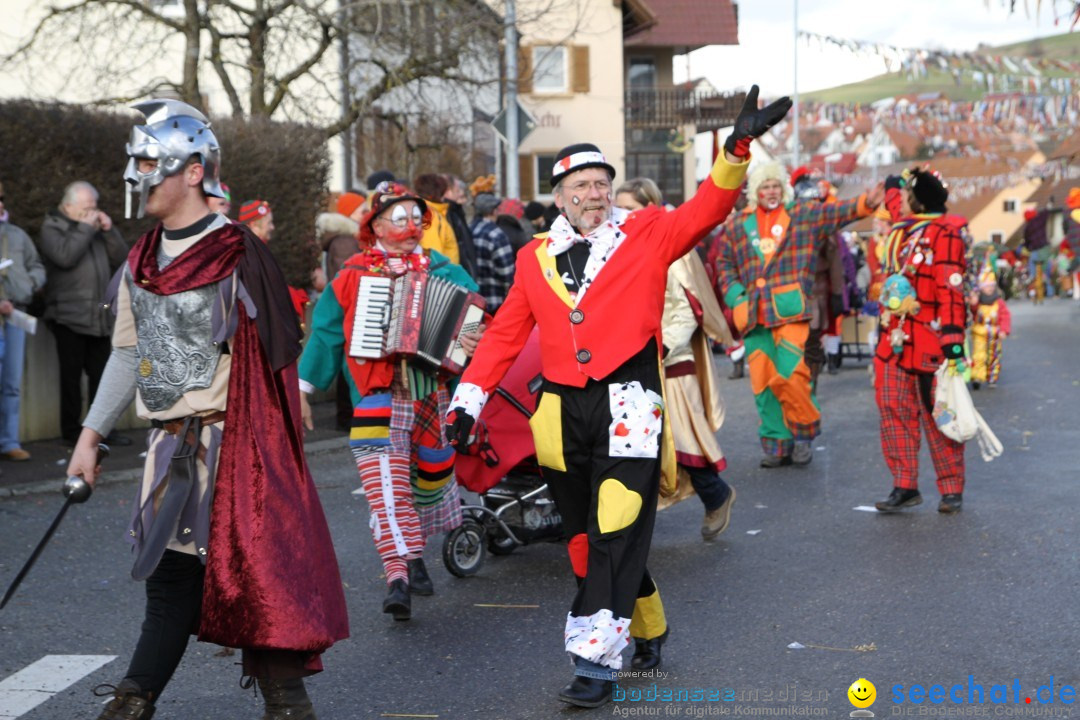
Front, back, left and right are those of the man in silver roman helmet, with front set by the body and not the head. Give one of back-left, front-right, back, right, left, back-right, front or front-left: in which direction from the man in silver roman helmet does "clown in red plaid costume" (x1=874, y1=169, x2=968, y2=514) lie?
back

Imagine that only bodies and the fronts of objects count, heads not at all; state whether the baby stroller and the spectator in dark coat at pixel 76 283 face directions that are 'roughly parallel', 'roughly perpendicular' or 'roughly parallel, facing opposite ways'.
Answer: roughly perpendicular

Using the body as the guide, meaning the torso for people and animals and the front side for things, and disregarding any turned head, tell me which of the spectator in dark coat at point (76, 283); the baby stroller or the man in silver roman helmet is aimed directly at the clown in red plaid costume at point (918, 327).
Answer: the spectator in dark coat

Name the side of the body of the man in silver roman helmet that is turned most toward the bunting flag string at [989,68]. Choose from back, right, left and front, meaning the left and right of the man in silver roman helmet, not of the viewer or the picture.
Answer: back

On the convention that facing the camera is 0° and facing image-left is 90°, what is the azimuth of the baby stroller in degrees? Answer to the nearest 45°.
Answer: approximately 45°

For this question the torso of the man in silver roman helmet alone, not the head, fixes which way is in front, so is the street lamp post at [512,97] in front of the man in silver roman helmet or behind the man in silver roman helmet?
behind

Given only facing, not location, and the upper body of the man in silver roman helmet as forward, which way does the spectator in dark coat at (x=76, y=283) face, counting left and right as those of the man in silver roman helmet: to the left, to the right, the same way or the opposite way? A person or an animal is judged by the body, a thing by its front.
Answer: to the left

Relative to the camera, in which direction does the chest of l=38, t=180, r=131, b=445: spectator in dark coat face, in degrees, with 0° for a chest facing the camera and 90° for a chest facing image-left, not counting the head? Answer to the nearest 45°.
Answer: approximately 315°
